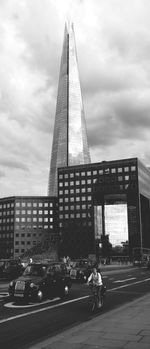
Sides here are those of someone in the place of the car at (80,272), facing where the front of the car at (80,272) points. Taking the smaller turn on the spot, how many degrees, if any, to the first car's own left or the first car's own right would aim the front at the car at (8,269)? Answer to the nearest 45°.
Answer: approximately 90° to the first car's own right

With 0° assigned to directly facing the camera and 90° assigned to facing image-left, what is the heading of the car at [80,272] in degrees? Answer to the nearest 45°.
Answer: approximately 45°

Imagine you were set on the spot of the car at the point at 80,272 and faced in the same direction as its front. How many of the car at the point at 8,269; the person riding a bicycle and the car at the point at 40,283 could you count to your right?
1

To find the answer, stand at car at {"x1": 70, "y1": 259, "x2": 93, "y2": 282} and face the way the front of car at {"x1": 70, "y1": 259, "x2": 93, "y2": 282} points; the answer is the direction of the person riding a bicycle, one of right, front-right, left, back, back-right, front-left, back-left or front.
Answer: front-left

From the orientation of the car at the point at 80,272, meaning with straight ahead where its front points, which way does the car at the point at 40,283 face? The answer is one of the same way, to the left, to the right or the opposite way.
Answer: the same way

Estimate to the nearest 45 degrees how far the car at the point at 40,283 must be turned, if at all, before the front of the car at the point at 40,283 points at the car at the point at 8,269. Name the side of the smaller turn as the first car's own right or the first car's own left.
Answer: approximately 135° to the first car's own right

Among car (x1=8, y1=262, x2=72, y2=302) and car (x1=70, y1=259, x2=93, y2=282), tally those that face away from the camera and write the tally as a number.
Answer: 0

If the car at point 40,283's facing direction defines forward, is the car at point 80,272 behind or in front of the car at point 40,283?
behind

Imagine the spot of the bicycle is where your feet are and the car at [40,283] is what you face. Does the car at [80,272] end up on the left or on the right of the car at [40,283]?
right

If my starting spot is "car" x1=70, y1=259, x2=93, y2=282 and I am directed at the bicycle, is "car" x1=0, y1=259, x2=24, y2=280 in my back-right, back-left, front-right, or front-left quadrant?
back-right

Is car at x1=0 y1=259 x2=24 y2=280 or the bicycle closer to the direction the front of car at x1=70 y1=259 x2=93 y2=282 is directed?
the bicycle

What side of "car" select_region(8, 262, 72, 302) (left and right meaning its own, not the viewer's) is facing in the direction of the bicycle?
left

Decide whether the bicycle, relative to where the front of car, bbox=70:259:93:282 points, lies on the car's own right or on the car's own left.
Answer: on the car's own left

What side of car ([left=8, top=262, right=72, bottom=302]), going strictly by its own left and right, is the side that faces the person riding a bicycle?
left

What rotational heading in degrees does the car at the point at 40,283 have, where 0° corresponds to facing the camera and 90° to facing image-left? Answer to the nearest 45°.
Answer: approximately 45°
